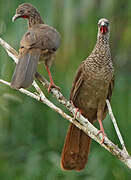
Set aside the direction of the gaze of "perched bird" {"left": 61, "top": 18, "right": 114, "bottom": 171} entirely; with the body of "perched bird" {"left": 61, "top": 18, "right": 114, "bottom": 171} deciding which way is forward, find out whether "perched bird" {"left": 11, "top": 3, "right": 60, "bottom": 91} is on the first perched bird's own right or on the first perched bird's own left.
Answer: on the first perched bird's own right

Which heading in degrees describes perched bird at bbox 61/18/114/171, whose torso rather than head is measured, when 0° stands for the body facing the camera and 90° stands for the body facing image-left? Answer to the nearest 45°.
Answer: approximately 0°
